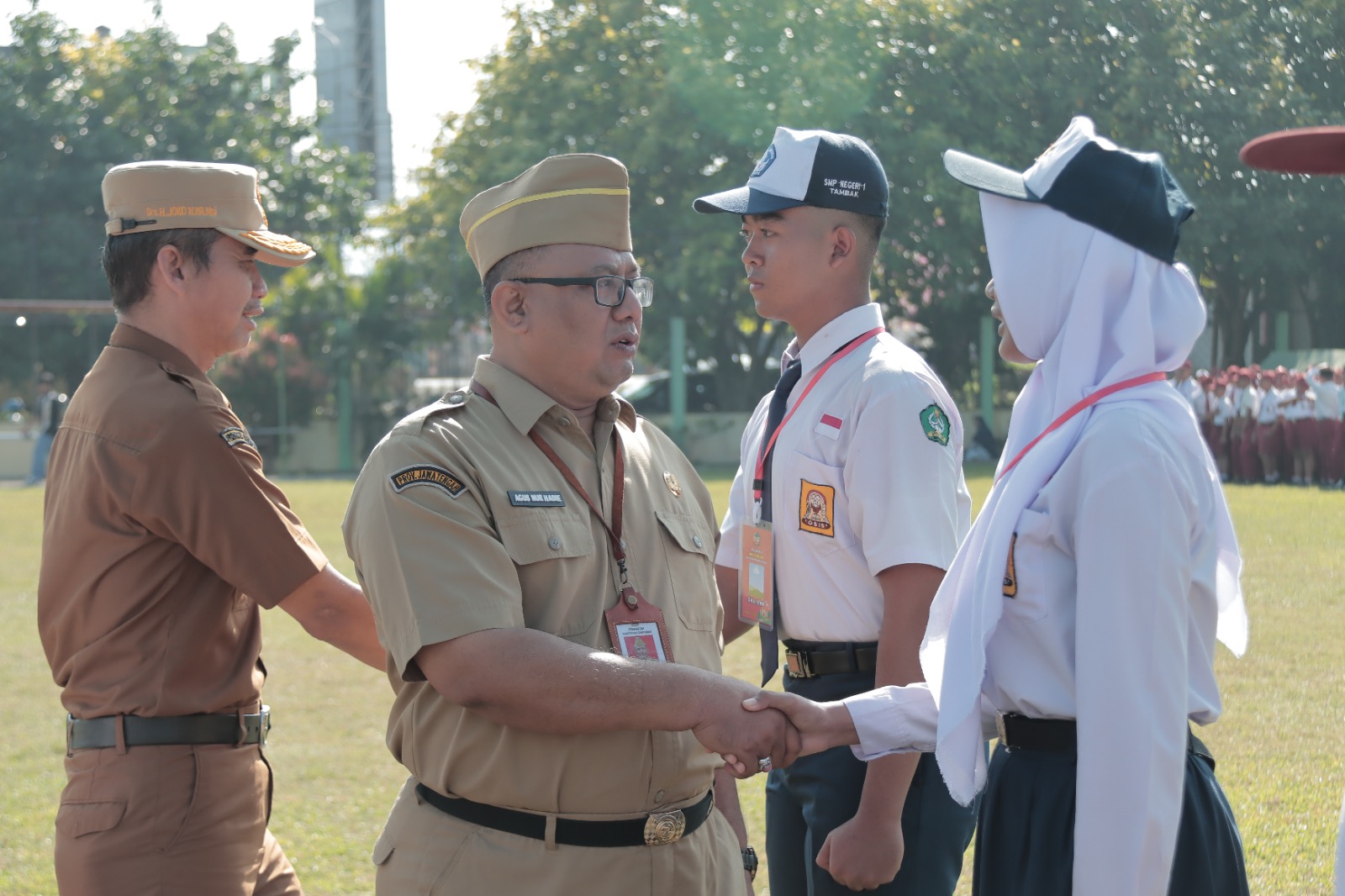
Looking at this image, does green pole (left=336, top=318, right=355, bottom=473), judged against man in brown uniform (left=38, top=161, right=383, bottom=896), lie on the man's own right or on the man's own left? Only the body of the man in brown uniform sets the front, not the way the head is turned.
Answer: on the man's own left

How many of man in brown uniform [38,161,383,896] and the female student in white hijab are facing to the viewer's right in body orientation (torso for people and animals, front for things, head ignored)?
1

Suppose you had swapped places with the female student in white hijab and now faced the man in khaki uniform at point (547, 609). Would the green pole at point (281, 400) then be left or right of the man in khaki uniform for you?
right

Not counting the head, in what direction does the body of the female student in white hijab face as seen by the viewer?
to the viewer's left

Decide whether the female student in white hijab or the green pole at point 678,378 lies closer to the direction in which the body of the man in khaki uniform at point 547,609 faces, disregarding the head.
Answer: the female student in white hijab

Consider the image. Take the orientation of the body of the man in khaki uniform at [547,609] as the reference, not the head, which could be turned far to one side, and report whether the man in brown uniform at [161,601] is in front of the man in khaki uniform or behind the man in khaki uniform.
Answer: behind

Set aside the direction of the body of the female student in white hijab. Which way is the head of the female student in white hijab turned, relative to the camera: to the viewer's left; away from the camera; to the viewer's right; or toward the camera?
to the viewer's left

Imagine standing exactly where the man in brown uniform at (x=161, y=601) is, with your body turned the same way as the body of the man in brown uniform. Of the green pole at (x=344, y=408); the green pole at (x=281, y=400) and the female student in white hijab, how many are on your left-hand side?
2

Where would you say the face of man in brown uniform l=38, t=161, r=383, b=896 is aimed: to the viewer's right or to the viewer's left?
to the viewer's right

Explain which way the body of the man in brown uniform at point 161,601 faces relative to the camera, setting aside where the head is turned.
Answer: to the viewer's right

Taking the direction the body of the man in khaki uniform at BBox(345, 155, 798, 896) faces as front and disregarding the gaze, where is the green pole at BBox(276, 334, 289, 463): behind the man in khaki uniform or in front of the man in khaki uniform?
behind

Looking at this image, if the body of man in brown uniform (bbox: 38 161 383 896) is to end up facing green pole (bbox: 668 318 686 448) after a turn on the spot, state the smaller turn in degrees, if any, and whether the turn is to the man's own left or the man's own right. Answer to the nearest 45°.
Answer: approximately 90° to the man's own left

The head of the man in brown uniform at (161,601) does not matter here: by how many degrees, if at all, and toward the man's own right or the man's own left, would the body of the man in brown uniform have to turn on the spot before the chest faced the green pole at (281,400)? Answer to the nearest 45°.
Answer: approximately 90° to the man's own left
